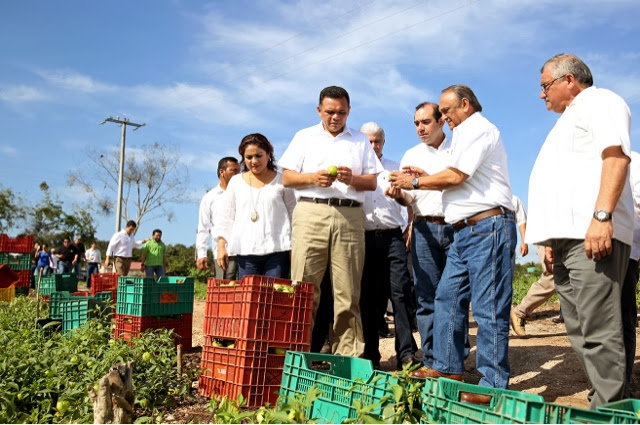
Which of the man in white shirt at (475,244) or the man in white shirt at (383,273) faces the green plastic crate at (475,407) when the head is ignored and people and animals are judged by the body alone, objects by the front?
the man in white shirt at (383,273)

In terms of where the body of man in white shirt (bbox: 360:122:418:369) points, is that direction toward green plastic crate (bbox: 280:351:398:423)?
yes

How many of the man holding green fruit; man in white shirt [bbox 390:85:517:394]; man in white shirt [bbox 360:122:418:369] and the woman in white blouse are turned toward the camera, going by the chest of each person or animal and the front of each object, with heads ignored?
3

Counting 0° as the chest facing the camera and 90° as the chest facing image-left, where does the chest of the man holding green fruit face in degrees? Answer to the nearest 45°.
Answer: approximately 0°

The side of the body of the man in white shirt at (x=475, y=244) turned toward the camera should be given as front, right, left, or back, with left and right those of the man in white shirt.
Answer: left

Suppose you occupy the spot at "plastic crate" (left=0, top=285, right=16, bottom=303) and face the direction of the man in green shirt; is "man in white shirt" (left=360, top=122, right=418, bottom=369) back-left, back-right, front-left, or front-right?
back-right

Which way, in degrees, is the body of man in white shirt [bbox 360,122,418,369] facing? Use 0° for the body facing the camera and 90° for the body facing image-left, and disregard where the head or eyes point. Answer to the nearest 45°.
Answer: approximately 0°

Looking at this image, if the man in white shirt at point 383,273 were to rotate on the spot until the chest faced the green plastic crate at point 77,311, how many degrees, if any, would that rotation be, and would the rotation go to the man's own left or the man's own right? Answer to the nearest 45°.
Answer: approximately 90° to the man's own right
